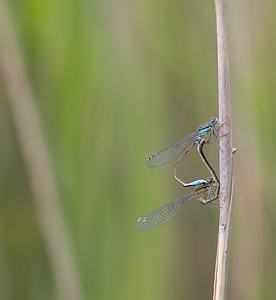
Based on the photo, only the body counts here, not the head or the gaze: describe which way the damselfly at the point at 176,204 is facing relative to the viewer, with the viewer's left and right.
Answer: facing to the right of the viewer

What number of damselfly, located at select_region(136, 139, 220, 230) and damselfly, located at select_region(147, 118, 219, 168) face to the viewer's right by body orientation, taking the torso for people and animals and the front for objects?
2

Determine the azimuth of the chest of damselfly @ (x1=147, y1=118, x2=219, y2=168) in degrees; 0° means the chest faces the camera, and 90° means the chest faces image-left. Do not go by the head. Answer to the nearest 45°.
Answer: approximately 270°
